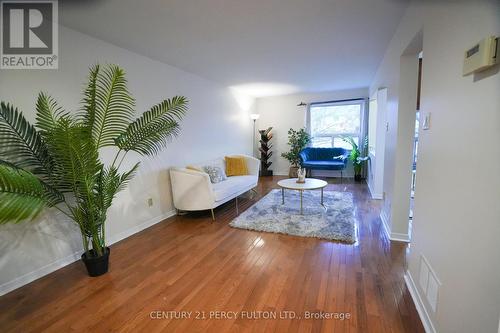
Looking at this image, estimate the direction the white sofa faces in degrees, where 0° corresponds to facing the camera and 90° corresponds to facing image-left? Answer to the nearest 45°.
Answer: approximately 315°

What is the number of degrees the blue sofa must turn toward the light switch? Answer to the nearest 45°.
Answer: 0° — it already faces it

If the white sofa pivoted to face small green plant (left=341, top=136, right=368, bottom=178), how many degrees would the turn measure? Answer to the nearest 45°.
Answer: approximately 90° to its left

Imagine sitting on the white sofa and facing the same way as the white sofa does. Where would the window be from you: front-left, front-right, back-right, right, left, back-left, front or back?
left

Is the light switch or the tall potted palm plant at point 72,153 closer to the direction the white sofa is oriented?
the light switch

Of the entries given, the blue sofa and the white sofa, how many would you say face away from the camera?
0

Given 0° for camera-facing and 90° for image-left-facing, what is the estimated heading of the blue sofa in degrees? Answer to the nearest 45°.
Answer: approximately 0°

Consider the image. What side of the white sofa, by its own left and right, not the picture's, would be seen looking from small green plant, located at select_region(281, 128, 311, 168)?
left
